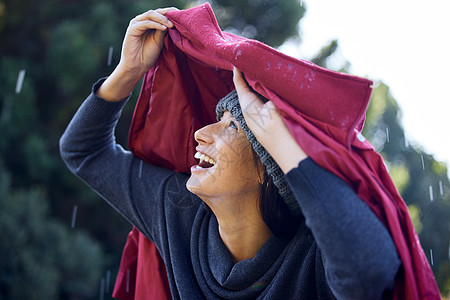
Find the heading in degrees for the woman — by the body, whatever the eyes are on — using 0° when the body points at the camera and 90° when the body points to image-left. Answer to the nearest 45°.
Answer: approximately 45°

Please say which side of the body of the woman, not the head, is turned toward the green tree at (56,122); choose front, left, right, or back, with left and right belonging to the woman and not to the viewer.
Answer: right

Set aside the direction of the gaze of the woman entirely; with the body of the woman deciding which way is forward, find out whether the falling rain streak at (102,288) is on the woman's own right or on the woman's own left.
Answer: on the woman's own right

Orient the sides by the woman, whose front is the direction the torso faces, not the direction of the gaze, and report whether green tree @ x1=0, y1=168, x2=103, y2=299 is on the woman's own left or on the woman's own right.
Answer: on the woman's own right

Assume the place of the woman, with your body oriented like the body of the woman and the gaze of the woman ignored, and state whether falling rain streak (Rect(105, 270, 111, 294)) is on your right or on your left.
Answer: on your right
